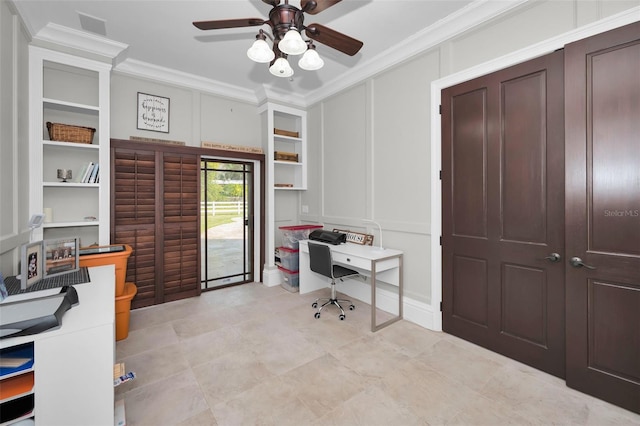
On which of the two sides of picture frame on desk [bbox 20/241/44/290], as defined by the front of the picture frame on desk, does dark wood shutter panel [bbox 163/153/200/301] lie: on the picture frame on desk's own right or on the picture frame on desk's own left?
on the picture frame on desk's own left

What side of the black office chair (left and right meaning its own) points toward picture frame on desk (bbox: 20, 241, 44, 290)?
back

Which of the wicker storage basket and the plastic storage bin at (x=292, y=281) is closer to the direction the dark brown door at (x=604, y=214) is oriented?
the wicker storage basket

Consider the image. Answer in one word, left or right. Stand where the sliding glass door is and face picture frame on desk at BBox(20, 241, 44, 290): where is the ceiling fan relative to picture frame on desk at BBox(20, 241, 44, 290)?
left

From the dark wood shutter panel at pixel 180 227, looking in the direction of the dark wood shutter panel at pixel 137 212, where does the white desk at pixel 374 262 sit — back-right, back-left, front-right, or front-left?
back-left

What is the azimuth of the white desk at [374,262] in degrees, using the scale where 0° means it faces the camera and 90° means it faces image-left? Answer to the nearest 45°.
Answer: approximately 45°

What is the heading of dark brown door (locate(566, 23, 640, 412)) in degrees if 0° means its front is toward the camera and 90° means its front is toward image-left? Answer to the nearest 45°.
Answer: approximately 45°

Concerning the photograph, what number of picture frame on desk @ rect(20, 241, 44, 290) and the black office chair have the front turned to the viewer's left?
0

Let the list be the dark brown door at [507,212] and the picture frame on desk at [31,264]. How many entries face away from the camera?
0

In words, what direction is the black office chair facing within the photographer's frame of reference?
facing away from the viewer and to the right of the viewer

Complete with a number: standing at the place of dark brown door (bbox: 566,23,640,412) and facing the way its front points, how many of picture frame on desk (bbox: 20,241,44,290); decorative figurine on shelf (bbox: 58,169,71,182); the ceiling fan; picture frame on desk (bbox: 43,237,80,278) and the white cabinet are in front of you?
5

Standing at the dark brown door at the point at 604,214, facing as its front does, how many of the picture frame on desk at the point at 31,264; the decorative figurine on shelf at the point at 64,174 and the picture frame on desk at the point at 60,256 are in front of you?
3

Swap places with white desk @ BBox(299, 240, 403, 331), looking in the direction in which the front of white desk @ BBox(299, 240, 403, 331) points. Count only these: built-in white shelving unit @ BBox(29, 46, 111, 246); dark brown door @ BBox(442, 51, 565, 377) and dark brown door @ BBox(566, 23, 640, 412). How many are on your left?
2
